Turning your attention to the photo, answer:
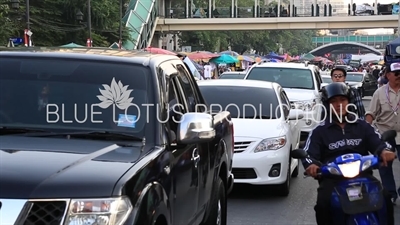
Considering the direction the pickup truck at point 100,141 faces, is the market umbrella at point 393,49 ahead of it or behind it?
behind

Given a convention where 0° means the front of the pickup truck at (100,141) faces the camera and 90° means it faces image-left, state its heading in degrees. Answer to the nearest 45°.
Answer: approximately 45°

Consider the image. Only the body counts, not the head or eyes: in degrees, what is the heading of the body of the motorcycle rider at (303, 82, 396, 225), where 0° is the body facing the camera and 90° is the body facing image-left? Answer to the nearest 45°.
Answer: approximately 0°

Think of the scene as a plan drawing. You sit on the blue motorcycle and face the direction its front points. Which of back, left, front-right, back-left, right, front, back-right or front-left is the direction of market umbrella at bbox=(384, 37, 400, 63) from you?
back

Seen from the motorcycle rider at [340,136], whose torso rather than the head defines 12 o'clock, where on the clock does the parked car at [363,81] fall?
The parked car is roughly at 6 o'clock from the motorcycle rider.

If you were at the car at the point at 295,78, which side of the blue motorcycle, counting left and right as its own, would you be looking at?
back

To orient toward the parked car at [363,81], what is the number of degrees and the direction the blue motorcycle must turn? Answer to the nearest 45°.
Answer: approximately 180°

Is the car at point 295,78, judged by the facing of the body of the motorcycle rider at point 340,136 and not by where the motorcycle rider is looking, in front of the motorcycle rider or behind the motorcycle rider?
behind
